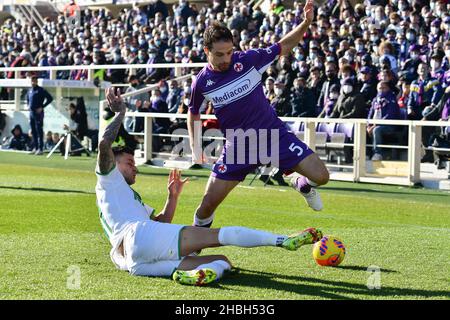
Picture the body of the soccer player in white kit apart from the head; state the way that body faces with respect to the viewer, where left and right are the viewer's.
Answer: facing to the right of the viewer

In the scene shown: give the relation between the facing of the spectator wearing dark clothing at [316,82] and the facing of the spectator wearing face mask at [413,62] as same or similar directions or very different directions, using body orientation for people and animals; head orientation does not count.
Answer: same or similar directions

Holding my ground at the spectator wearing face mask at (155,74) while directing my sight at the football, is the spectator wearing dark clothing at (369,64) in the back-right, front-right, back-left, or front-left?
front-left

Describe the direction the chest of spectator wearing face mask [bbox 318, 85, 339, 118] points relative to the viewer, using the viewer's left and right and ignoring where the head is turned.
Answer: facing the viewer and to the left of the viewer

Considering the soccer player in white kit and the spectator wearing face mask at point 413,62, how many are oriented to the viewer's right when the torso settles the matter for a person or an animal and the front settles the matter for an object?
1

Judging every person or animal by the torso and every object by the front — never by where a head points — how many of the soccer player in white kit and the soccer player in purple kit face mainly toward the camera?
1

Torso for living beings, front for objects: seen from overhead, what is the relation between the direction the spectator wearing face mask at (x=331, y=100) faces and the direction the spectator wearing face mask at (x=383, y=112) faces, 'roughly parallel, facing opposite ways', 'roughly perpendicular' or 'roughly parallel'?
roughly parallel
